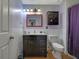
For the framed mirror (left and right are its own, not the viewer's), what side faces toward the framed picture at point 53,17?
left

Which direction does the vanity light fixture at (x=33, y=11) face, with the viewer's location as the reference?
facing the viewer

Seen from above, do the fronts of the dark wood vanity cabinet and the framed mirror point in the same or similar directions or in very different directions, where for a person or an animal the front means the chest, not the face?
same or similar directions

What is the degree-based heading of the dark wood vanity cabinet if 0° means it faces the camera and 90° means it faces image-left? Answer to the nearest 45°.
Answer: approximately 0°

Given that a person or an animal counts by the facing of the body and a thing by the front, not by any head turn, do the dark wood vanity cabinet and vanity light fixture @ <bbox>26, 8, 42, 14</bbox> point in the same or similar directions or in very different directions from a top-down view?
same or similar directions

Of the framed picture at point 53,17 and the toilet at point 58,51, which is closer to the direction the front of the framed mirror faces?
the toilet

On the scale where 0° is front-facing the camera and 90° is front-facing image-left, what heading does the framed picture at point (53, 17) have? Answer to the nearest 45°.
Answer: approximately 0°

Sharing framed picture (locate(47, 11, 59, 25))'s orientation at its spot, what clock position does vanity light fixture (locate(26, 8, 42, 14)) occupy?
The vanity light fixture is roughly at 3 o'clock from the framed picture.

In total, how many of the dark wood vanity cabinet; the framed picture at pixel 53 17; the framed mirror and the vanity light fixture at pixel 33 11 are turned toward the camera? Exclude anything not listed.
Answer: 4

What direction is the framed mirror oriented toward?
toward the camera

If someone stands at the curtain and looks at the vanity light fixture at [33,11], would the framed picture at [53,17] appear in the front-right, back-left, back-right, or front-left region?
front-right

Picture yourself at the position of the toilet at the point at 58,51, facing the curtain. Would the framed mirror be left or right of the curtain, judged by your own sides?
left

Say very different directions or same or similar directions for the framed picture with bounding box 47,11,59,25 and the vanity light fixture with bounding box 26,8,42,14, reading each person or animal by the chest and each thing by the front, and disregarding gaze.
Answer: same or similar directions
